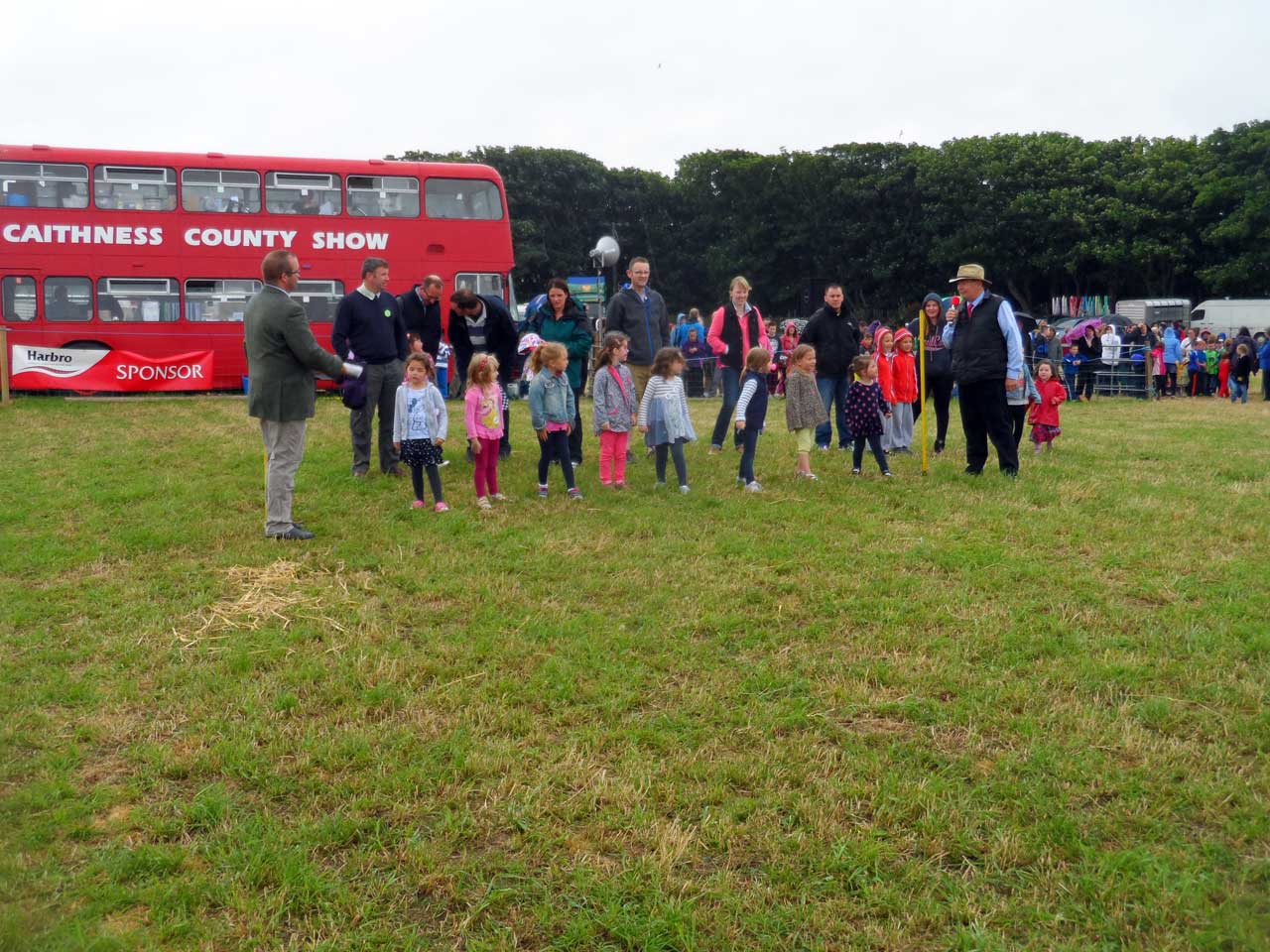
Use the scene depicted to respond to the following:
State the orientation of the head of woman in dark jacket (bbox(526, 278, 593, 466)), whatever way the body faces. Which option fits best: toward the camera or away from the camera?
toward the camera

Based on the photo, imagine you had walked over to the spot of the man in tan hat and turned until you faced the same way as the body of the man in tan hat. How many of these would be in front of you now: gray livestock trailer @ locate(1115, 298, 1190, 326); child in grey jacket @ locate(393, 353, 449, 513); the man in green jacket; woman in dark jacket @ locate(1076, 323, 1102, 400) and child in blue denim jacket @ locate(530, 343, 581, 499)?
3

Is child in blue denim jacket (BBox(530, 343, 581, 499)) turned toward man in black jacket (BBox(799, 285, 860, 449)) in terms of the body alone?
no

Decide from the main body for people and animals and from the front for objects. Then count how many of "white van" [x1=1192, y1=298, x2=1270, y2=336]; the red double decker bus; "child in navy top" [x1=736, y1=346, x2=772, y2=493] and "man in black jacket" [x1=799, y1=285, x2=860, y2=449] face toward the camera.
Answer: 1

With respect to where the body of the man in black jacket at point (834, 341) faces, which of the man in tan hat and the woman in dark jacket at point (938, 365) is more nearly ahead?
the man in tan hat

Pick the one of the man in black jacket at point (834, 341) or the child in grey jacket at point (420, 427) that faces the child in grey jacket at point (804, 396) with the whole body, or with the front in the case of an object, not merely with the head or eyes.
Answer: the man in black jacket

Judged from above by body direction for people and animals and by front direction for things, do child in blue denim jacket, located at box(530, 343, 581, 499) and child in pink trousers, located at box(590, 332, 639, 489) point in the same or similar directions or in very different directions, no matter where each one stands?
same or similar directions

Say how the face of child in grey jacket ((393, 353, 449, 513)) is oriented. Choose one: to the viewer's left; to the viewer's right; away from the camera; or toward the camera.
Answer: toward the camera
